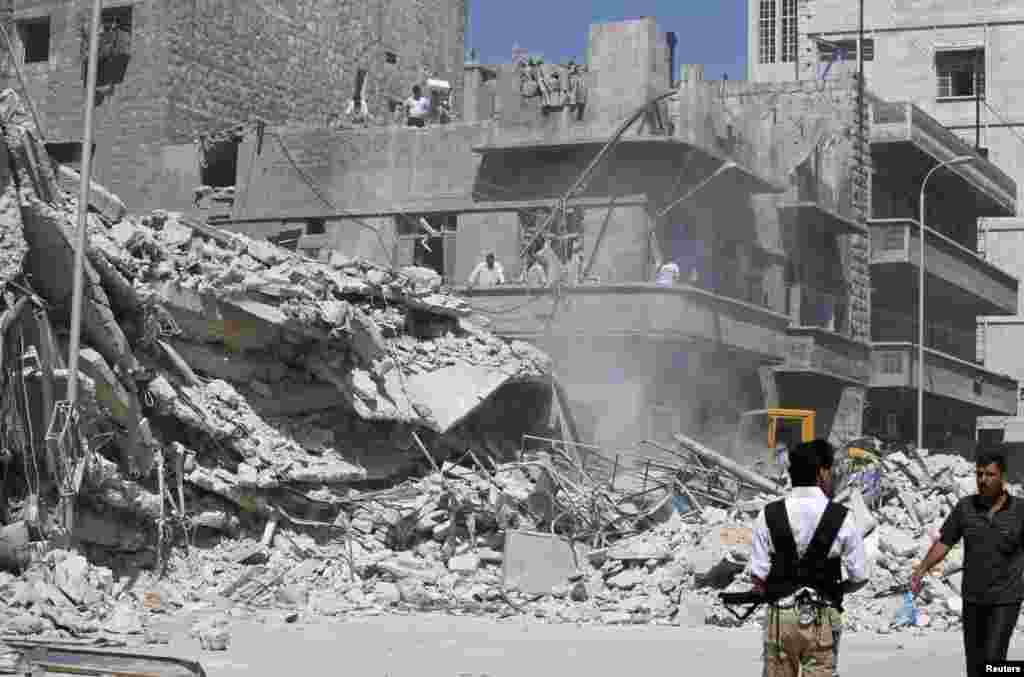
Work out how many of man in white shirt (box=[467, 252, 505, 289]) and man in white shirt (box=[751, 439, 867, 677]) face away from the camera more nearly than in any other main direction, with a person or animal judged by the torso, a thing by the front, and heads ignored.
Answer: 1

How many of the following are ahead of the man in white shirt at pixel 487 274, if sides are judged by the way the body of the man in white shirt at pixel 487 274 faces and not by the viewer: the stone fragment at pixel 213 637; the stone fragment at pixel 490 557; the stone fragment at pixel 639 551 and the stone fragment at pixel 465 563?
4

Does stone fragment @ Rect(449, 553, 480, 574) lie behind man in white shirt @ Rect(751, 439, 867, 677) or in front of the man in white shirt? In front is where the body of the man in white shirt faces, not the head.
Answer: in front

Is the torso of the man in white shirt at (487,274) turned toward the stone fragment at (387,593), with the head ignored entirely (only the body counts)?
yes

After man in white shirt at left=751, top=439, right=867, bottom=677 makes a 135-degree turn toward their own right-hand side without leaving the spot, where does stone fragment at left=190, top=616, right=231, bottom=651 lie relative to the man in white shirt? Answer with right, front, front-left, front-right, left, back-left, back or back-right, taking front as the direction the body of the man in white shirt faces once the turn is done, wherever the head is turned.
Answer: back

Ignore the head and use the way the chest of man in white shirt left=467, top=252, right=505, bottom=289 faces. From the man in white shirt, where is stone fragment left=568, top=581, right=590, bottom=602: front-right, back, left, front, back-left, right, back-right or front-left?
front

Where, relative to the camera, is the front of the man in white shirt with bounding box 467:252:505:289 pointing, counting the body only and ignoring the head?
toward the camera

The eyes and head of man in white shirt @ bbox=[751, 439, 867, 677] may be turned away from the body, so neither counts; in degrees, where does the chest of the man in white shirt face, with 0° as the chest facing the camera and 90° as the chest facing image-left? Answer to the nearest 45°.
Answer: approximately 180°

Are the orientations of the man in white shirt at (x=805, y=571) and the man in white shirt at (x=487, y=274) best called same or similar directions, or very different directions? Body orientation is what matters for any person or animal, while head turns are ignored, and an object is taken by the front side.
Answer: very different directions

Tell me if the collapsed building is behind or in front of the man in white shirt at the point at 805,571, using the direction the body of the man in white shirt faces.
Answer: in front

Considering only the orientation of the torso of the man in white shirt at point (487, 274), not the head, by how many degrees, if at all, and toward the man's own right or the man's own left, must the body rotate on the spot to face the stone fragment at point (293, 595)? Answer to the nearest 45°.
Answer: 0° — they already face it

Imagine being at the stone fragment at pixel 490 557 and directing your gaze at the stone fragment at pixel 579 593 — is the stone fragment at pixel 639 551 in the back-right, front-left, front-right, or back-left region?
front-left

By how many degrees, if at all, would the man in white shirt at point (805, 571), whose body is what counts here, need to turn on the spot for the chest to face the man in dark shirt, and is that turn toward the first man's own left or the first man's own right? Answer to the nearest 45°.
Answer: approximately 45° to the first man's own right
